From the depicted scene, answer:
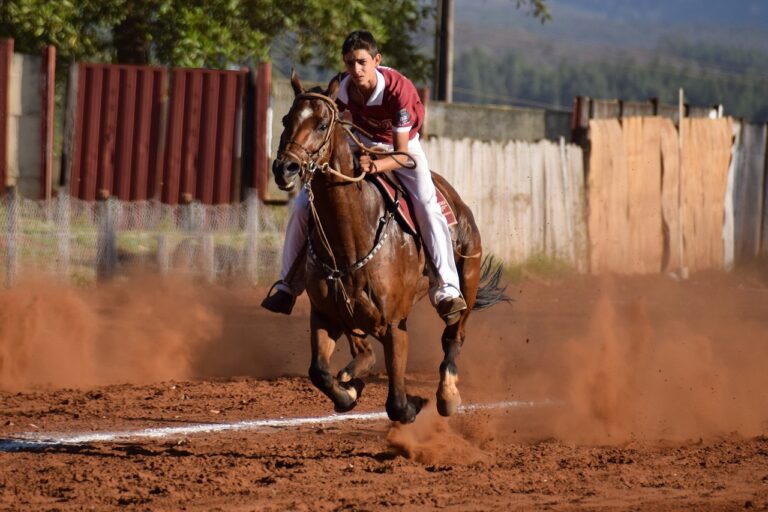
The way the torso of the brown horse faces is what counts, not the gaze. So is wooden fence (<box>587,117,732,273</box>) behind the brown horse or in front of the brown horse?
behind

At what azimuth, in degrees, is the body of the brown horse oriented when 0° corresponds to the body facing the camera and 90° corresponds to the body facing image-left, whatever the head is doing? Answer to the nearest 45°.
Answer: approximately 45°

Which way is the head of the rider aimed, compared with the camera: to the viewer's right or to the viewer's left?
to the viewer's left

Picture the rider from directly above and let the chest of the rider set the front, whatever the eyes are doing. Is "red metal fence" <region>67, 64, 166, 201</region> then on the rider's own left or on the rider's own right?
on the rider's own right

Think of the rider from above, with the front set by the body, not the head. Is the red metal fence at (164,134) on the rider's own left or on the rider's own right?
on the rider's own right

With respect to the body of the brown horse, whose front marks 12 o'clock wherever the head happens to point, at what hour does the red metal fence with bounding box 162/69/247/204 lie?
The red metal fence is roughly at 4 o'clock from the brown horse.

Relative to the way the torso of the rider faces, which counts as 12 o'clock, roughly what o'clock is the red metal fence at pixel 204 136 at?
The red metal fence is roughly at 4 o'clock from the rider.

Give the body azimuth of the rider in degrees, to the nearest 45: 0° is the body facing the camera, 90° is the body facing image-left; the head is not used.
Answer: approximately 45°
